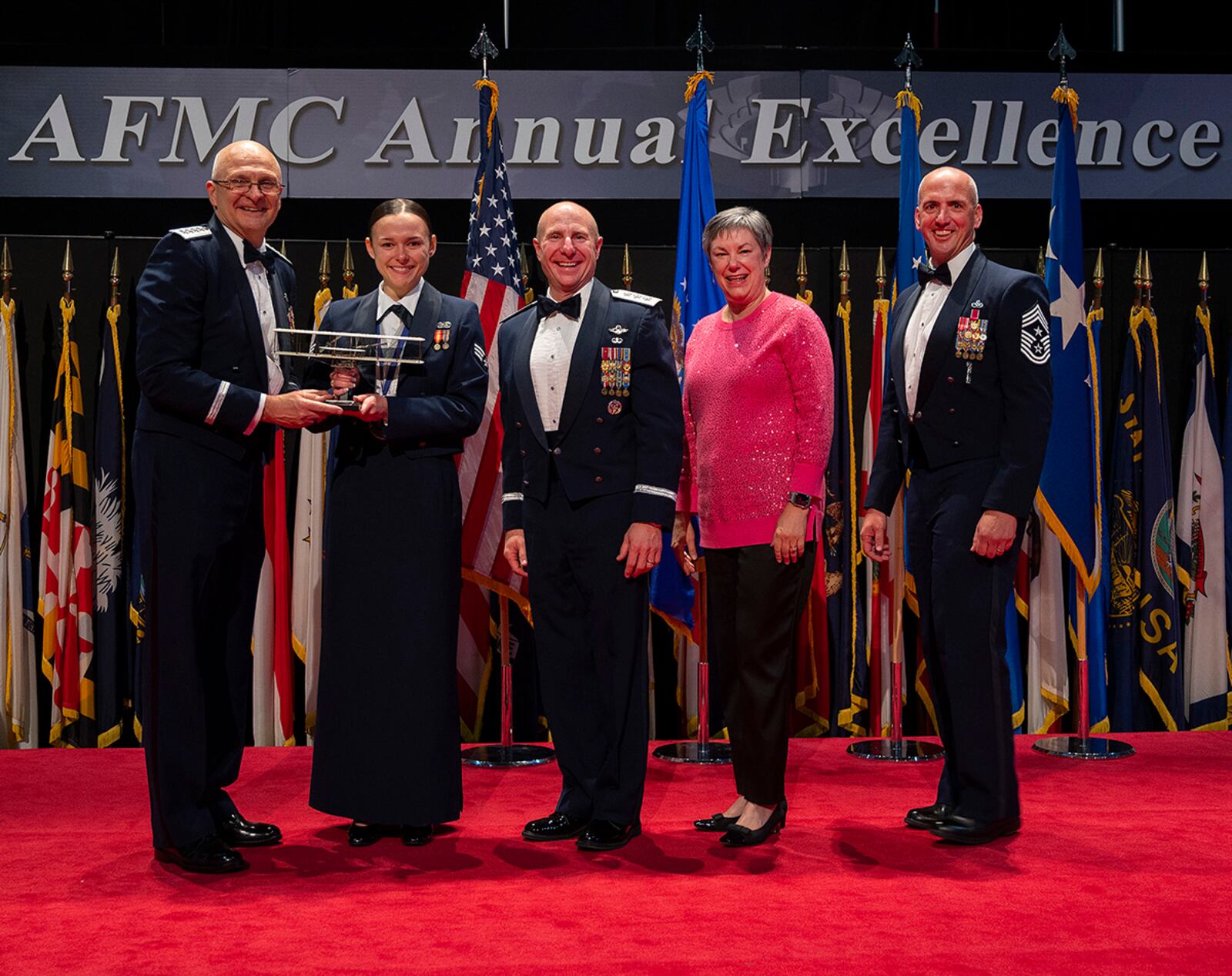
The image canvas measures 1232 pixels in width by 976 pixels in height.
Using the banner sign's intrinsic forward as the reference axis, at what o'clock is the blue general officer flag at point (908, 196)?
The blue general officer flag is roughly at 10 o'clock from the banner sign.

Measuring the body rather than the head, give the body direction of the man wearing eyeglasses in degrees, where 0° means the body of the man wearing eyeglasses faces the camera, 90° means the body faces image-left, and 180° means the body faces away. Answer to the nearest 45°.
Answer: approximately 315°

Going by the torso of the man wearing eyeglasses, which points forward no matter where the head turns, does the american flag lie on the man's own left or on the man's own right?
on the man's own left

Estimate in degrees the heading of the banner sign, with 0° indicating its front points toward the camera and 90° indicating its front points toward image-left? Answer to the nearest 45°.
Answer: approximately 0°
